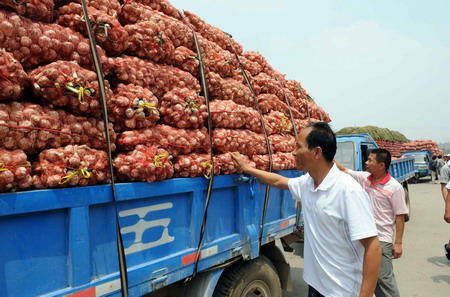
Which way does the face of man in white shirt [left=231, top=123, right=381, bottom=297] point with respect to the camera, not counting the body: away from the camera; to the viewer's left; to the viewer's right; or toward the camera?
to the viewer's left

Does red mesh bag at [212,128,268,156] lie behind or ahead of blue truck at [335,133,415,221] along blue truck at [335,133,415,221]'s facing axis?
ahead

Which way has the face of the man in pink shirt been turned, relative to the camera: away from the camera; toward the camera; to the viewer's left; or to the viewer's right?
to the viewer's left

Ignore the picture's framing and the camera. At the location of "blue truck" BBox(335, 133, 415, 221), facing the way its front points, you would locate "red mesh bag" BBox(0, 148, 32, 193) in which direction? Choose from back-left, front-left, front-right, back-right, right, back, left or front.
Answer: front-left

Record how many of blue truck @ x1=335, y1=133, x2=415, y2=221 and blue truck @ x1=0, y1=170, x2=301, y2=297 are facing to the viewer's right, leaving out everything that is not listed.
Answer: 0

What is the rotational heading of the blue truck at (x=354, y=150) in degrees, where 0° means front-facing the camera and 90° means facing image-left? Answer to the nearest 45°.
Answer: approximately 45°

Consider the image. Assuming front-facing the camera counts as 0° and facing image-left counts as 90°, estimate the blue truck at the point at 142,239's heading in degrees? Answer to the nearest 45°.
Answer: approximately 45°
